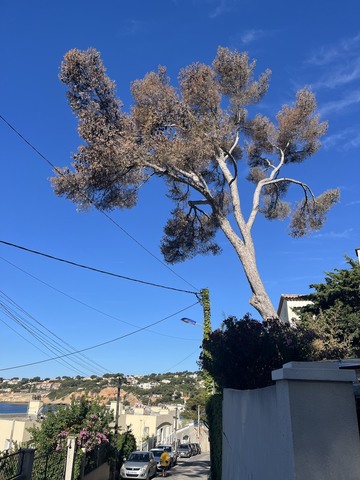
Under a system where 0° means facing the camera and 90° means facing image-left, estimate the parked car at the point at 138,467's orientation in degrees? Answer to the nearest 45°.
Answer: approximately 45°

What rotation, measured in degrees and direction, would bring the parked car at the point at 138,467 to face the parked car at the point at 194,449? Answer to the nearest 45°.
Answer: approximately 135° to its right

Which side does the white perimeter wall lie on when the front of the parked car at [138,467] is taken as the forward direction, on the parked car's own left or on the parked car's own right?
on the parked car's own left

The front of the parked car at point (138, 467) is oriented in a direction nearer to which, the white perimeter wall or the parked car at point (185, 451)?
the white perimeter wall

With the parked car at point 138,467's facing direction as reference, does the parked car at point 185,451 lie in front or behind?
behind

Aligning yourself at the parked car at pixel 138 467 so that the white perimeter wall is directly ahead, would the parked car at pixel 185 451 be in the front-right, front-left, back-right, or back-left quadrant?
back-left
